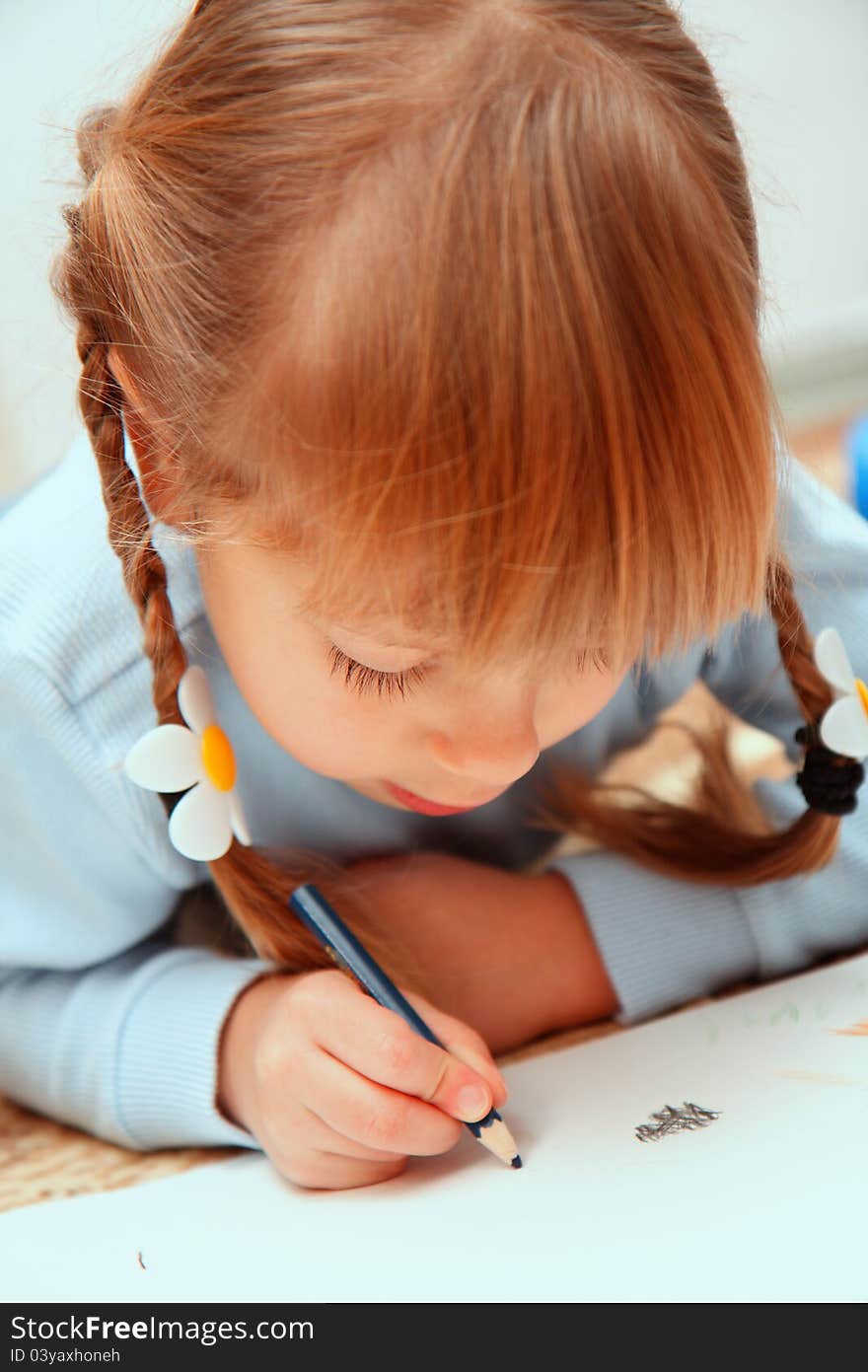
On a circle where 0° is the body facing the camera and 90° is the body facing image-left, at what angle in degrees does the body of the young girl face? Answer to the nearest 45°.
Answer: approximately 0°

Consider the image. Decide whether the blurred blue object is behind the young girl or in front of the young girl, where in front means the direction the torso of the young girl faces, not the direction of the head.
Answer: behind
